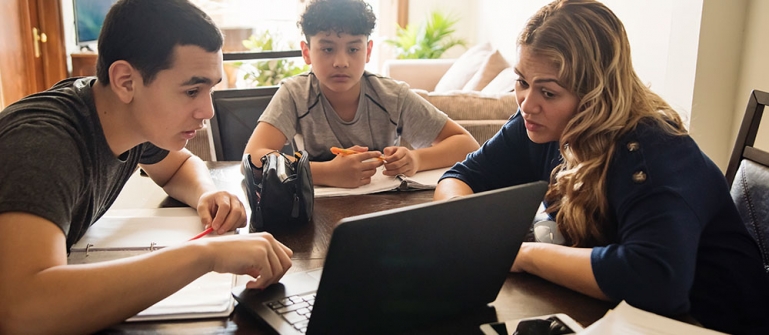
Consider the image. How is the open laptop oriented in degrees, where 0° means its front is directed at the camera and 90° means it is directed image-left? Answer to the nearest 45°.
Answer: approximately 135°

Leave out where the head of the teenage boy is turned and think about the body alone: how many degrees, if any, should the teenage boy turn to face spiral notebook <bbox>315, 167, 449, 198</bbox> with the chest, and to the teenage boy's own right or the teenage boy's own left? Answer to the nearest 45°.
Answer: approximately 45° to the teenage boy's own left

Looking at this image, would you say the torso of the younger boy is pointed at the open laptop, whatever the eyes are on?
yes

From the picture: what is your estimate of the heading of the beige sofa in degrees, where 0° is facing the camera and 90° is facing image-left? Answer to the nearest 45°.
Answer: approximately 0°

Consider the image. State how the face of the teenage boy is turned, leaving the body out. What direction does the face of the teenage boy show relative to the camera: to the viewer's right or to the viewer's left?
to the viewer's right

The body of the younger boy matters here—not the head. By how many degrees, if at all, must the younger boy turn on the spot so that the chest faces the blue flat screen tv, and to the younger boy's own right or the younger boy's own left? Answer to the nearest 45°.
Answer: approximately 135° to the younger boy's own right

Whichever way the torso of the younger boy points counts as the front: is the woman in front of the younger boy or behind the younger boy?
in front

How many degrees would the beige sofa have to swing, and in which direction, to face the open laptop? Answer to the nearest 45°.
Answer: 0° — it already faces it

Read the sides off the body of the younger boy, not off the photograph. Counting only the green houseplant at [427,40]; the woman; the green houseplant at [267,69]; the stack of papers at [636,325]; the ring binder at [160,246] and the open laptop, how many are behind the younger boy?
2

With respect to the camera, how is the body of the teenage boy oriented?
to the viewer's right

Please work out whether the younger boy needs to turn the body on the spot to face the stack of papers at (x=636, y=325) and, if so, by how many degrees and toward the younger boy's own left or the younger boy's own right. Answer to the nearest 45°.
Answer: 0° — they already face it

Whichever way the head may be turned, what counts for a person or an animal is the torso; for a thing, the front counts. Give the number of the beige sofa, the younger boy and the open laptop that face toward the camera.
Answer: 2

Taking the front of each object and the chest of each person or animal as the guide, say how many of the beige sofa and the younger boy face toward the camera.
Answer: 2

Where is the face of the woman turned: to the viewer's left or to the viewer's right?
to the viewer's left

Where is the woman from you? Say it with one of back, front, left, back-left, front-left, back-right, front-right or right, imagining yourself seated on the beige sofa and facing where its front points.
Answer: front

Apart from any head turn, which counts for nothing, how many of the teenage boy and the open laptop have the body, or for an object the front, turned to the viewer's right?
1

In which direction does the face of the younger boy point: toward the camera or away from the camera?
toward the camera

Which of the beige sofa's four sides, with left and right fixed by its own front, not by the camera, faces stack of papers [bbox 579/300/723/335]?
front

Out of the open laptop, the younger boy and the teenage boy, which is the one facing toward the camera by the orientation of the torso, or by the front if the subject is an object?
the younger boy

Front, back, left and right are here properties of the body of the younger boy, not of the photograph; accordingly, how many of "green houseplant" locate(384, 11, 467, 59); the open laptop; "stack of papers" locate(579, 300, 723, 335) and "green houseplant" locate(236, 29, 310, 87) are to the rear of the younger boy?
2
